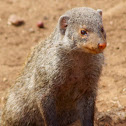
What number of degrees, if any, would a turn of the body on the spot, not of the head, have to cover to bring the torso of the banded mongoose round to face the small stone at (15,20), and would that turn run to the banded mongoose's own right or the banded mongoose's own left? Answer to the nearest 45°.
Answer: approximately 135° to the banded mongoose's own left

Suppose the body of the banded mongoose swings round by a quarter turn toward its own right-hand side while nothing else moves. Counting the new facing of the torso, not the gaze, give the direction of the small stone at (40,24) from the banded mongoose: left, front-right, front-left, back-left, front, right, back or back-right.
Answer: back-right

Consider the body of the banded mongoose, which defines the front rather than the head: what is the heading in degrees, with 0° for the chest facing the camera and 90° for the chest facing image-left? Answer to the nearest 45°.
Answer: approximately 315°
